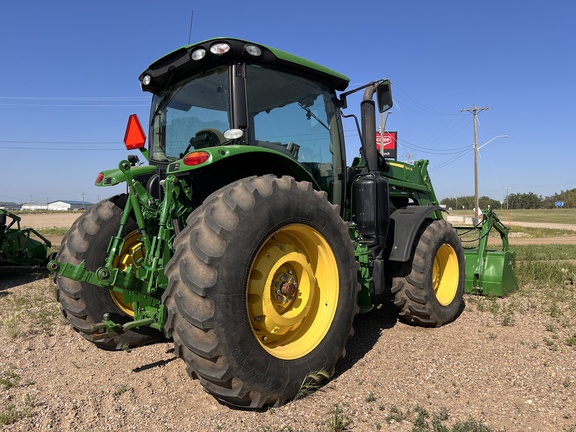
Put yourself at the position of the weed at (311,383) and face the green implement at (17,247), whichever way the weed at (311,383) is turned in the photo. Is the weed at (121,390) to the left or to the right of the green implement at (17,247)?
left

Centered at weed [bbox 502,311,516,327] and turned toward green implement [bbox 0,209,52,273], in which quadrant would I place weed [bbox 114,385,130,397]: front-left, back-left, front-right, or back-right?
front-left

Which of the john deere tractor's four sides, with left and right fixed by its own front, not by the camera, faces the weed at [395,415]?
right

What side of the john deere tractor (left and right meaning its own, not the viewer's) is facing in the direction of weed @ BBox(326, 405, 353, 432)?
right

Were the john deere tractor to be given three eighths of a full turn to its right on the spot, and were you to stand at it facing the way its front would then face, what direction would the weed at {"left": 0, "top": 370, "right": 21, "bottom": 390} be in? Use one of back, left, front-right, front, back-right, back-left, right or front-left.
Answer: right

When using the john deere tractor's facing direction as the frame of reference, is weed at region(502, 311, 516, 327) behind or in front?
in front

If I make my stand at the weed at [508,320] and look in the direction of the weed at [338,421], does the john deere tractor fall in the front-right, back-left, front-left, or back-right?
front-right

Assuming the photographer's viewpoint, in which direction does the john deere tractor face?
facing away from the viewer and to the right of the viewer

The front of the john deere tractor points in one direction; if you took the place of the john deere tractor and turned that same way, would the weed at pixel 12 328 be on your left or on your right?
on your left

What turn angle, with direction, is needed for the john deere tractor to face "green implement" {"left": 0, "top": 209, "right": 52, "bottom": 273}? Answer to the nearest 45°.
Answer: approximately 90° to its left

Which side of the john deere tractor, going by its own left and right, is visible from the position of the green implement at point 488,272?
front
